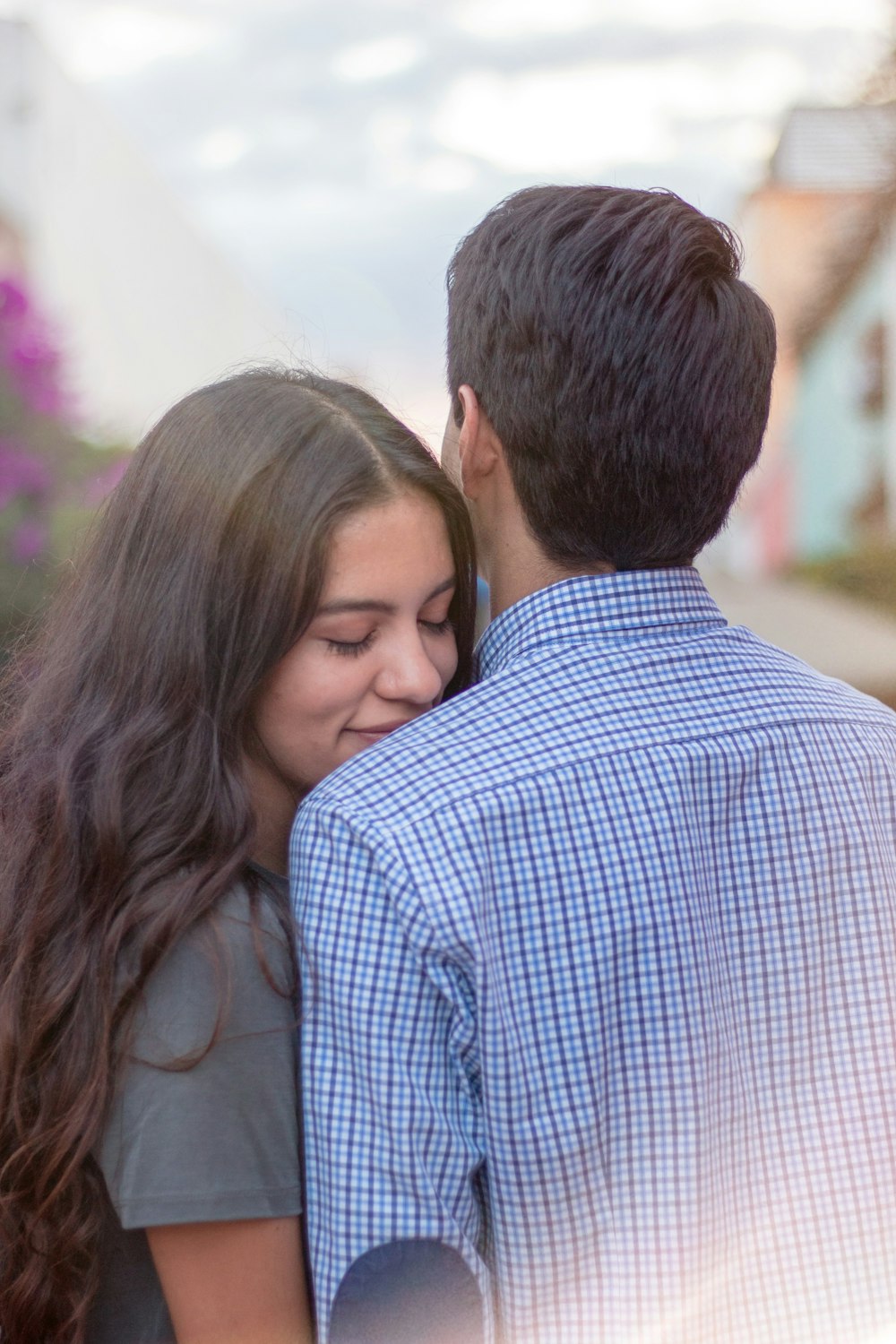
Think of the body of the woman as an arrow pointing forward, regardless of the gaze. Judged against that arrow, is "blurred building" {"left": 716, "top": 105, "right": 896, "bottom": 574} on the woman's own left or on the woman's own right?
on the woman's own left

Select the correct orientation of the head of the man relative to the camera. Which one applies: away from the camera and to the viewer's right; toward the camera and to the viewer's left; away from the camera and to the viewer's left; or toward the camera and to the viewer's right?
away from the camera and to the viewer's left

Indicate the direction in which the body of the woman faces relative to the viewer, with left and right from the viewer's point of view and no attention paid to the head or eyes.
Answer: facing to the right of the viewer
